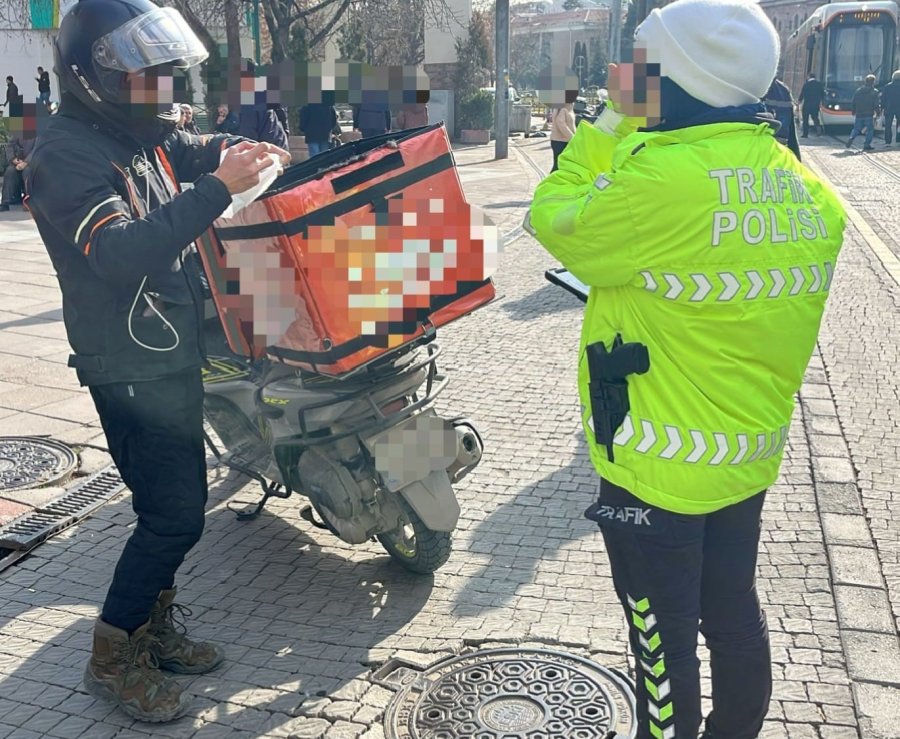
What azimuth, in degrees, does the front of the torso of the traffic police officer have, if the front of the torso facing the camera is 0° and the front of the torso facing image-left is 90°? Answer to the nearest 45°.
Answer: approximately 135°

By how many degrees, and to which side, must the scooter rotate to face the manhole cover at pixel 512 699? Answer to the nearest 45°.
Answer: approximately 180°

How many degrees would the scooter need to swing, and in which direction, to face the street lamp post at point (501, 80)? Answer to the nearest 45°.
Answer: approximately 45° to its right

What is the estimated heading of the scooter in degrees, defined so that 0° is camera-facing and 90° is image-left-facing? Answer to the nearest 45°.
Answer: approximately 135°

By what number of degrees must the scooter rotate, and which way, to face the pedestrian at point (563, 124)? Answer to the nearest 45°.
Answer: approximately 45° to its right

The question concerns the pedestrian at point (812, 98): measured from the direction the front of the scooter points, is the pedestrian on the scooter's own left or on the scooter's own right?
on the scooter's own right

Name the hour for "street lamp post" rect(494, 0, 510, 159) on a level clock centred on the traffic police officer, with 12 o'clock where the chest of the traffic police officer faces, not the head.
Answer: The street lamp post is roughly at 1 o'clock from the traffic police officer.

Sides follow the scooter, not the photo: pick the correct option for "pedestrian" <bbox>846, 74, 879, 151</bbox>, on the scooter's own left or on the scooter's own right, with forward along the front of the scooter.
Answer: on the scooter's own right

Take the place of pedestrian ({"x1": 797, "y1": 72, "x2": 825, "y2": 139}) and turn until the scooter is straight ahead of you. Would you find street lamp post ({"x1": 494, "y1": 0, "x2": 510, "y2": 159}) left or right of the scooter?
right
